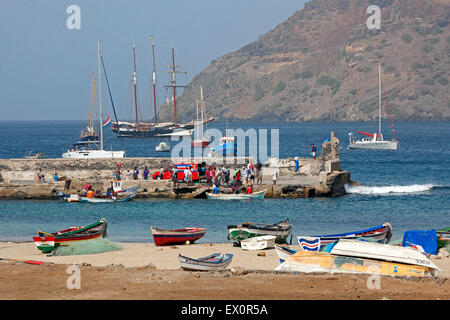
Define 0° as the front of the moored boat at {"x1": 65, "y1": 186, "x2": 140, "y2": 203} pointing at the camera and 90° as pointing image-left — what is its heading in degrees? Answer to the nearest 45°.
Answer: approximately 270°

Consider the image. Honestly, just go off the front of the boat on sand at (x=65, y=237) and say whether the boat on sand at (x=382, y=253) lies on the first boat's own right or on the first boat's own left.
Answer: on the first boat's own right

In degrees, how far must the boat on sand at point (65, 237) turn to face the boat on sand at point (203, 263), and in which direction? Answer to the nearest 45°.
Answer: approximately 90° to its right

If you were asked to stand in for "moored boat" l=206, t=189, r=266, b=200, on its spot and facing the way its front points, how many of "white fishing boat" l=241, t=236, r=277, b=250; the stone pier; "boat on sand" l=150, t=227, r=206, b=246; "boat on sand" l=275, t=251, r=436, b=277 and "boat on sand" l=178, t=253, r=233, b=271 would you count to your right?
4

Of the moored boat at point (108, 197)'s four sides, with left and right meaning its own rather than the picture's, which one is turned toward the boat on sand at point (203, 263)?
right

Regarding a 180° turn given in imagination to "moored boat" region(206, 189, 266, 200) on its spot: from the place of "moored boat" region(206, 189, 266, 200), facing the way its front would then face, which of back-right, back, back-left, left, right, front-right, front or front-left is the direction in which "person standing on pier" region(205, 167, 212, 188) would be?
front-right

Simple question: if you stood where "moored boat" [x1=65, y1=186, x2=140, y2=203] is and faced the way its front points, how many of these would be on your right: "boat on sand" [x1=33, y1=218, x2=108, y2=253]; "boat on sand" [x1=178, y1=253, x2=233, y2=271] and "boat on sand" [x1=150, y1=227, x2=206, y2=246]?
3

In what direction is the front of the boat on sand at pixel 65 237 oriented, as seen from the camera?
facing away from the viewer and to the right of the viewer

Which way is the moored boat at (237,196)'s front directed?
to the viewer's right
